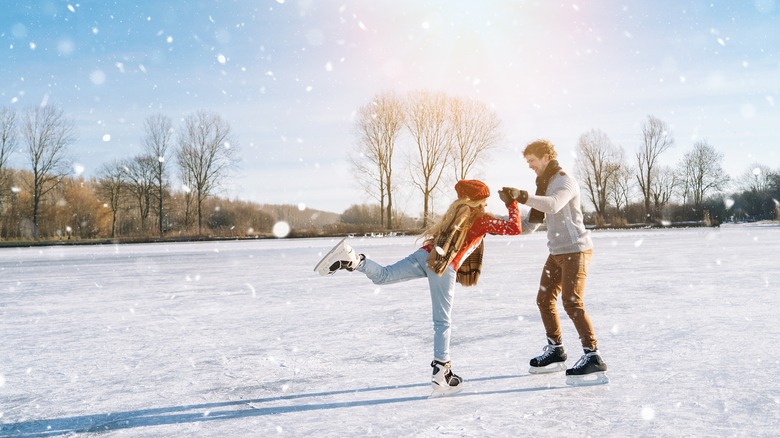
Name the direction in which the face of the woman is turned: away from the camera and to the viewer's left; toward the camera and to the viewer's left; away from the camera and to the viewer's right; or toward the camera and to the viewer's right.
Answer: away from the camera and to the viewer's right

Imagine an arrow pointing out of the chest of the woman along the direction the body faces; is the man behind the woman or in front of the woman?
in front

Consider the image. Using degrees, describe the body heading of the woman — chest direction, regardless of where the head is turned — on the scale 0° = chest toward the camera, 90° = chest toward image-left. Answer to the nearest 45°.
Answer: approximately 270°

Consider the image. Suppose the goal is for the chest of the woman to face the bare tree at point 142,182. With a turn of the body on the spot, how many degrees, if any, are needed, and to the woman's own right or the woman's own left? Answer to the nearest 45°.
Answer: approximately 135° to the woman's own left

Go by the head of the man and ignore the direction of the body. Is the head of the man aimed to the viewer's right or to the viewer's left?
to the viewer's left

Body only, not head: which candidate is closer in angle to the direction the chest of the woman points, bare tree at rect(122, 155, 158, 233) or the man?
the man
